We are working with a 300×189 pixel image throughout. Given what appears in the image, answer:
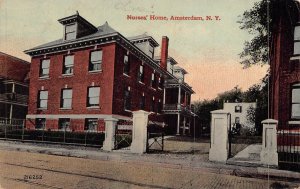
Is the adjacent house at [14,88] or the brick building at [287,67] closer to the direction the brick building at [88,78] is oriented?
the brick building

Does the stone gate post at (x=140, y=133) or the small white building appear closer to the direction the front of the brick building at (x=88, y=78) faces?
the stone gate post

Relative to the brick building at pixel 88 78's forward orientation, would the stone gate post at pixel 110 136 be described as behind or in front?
in front

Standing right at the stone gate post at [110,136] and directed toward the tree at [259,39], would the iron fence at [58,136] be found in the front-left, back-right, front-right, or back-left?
back-left

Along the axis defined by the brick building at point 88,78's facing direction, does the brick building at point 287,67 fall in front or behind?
in front
